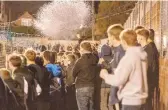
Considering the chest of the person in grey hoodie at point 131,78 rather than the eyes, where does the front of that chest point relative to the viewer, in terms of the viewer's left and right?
facing away from the viewer and to the left of the viewer

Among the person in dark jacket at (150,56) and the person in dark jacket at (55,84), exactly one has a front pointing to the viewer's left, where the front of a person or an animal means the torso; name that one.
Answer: the person in dark jacket at (150,56)

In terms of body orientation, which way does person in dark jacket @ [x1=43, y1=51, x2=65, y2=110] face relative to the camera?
away from the camera

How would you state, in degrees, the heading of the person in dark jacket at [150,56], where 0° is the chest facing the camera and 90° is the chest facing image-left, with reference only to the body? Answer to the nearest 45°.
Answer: approximately 90°

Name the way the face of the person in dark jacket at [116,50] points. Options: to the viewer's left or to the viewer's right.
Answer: to the viewer's left

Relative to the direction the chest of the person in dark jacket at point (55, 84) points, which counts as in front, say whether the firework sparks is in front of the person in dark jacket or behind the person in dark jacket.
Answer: in front
